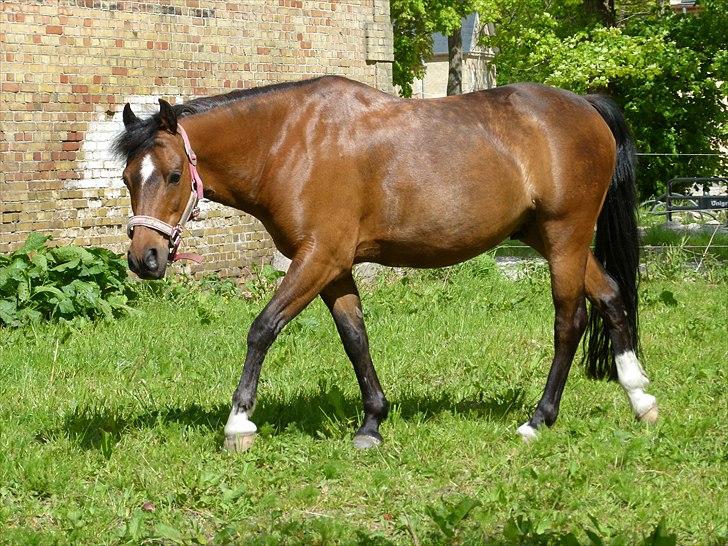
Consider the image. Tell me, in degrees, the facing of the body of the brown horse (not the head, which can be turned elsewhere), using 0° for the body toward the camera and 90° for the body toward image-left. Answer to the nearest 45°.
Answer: approximately 90°

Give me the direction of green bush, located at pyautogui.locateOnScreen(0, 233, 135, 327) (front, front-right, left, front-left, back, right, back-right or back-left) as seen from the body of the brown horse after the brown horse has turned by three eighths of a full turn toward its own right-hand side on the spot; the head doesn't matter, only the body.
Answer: left
